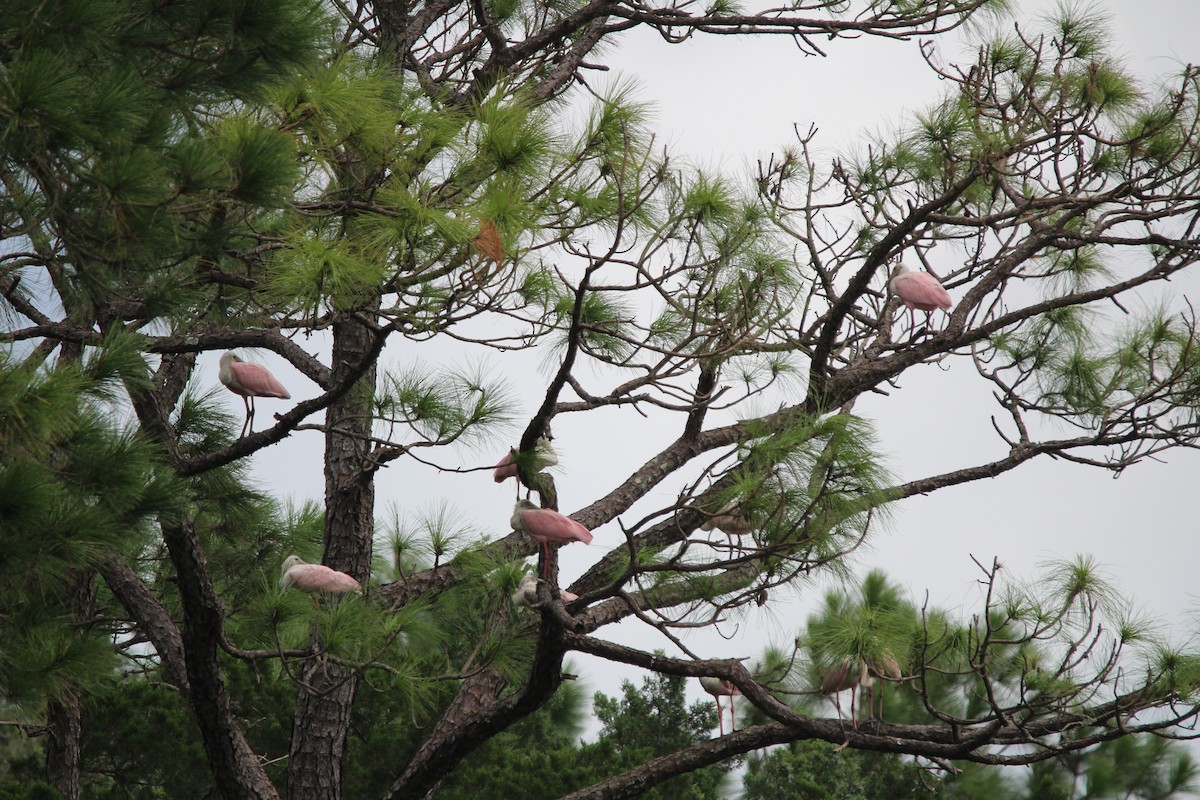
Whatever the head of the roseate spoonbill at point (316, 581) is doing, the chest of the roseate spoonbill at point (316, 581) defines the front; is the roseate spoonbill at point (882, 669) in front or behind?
behind

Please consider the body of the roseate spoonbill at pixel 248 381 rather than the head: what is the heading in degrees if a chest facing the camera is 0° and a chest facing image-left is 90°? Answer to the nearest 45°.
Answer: approximately 90°

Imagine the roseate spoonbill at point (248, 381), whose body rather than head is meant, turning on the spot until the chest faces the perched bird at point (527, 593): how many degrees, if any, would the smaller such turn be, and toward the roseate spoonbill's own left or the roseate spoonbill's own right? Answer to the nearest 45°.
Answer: approximately 135° to the roseate spoonbill's own left

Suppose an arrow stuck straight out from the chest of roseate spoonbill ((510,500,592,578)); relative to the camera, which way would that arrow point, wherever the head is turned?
to the viewer's left

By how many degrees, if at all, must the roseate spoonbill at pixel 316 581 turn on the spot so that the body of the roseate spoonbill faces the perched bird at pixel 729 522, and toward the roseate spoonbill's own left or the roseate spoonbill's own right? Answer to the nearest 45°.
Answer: approximately 135° to the roseate spoonbill's own left

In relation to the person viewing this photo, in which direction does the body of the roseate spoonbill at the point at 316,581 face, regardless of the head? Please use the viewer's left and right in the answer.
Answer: facing to the left of the viewer
